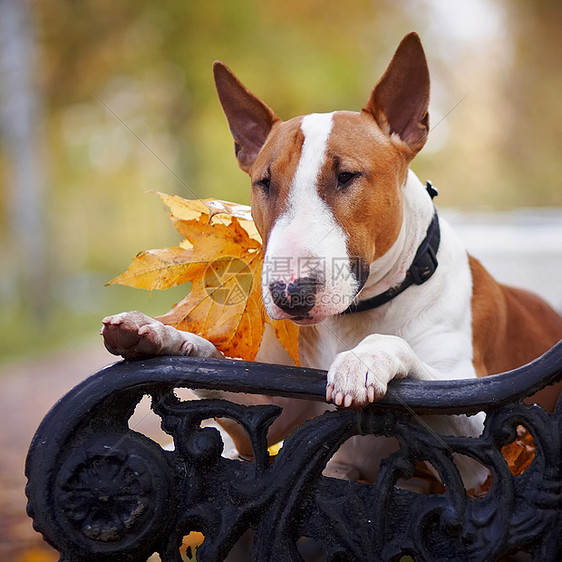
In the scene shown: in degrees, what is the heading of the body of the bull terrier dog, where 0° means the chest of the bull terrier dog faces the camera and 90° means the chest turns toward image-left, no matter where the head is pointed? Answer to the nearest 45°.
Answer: approximately 45°
